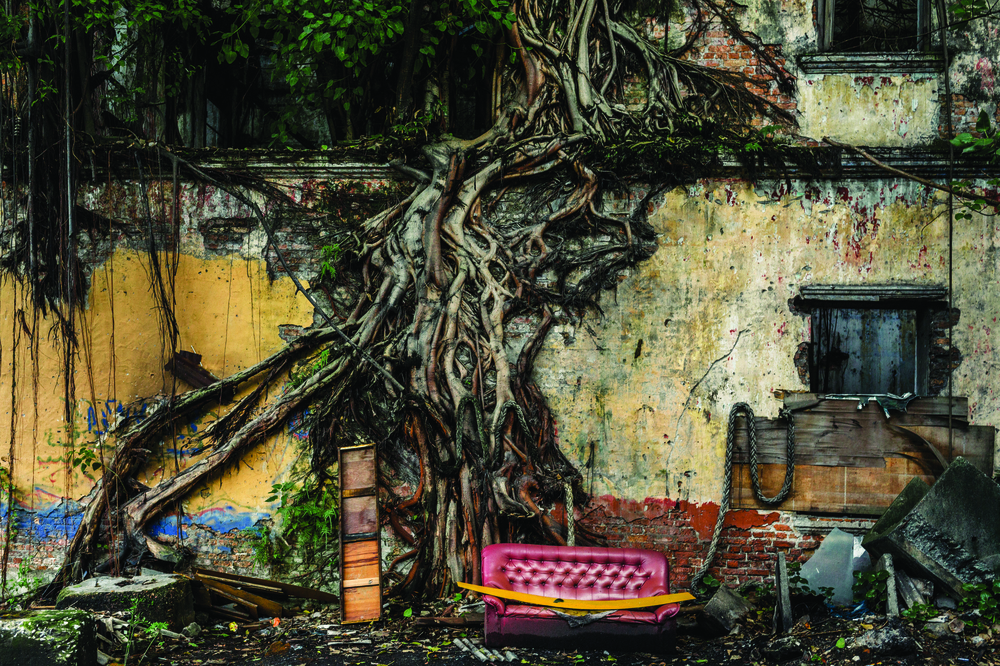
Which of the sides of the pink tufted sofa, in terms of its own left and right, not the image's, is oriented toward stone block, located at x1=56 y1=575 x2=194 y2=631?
right

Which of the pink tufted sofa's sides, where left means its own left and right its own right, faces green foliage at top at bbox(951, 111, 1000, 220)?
left

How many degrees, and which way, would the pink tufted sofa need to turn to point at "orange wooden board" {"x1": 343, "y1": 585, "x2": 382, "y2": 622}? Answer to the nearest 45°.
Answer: approximately 90° to its right

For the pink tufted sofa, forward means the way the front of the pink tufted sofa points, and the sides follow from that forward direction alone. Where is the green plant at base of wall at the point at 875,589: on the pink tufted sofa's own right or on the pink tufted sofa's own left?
on the pink tufted sofa's own left

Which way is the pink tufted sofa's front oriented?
toward the camera

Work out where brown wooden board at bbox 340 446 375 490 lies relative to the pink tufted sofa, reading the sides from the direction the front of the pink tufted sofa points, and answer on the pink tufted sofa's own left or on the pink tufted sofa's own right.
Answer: on the pink tufted sofa's own right

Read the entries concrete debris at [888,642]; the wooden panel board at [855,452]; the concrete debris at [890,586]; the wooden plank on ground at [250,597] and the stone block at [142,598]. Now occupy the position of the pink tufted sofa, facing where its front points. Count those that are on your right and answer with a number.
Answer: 2

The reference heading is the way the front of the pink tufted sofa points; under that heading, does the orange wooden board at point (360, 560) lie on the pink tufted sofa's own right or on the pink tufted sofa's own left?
on the pink tufted sofa's own right

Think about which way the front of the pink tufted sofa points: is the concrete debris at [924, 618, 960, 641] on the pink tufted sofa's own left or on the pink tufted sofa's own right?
on the pink tufted sofa's own left

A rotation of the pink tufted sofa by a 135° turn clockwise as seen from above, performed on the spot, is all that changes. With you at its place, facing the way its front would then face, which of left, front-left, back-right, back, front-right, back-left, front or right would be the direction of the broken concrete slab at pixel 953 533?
back-right

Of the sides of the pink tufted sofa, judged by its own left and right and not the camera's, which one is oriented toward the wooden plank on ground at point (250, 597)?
right

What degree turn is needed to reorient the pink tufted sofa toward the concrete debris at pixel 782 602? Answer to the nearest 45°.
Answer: approximately 90° to its left
